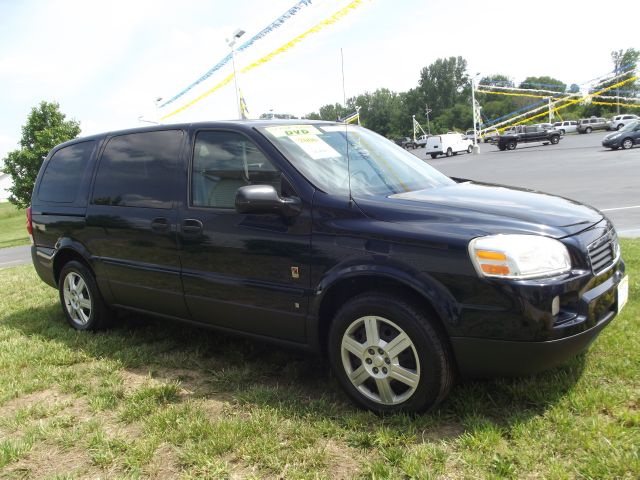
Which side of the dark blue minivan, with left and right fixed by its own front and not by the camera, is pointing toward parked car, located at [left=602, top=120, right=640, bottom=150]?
left

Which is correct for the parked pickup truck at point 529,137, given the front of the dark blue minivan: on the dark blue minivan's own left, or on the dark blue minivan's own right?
on the dark blue minivan's own left

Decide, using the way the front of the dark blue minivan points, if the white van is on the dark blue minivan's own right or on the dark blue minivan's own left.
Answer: on the dark blue minivan's own left

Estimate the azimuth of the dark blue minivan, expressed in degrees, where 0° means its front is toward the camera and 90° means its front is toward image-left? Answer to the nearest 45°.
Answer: approximately 315°

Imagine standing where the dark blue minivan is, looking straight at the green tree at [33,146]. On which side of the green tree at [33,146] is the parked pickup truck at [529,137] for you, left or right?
right

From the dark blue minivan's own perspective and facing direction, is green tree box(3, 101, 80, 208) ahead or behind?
behind
